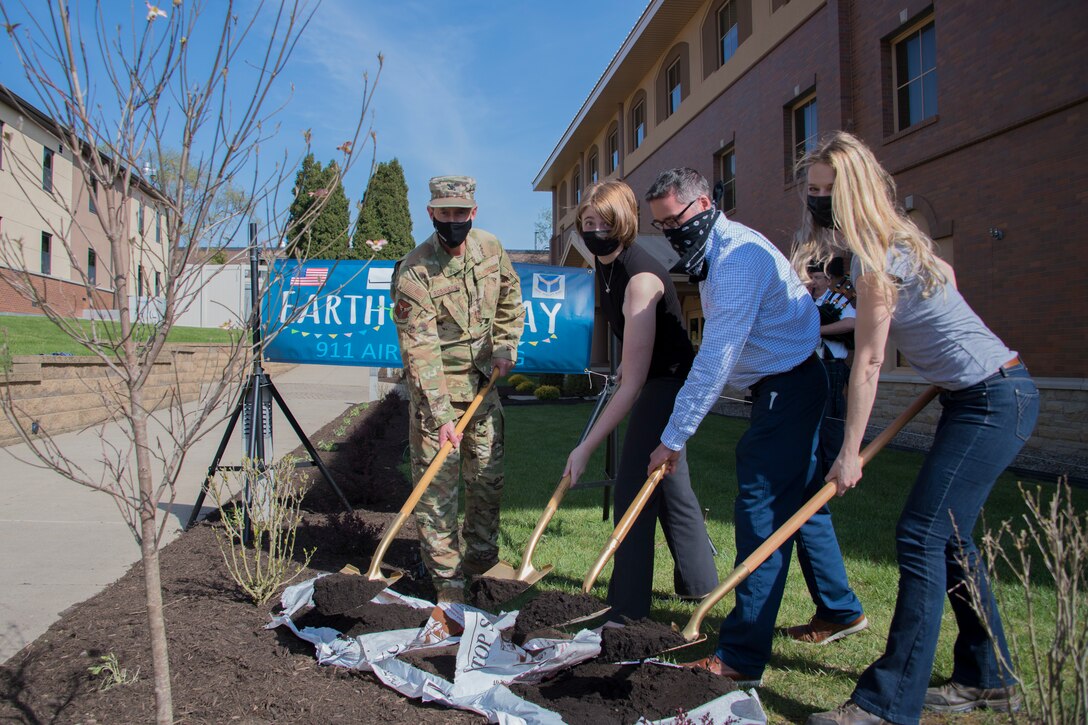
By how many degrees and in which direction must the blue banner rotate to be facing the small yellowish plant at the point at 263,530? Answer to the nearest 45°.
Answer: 0° — it already faces it

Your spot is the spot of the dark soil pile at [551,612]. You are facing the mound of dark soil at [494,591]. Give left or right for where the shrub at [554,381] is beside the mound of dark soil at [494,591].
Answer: right

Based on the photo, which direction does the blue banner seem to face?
toward the camera

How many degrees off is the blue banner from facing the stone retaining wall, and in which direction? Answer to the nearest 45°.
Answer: approximately 135° to its right

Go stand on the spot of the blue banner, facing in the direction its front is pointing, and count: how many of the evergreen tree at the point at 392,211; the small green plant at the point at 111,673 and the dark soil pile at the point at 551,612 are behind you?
1

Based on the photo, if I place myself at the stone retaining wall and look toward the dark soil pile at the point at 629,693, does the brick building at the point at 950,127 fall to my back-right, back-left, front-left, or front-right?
front-left

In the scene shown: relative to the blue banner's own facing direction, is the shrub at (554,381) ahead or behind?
behind

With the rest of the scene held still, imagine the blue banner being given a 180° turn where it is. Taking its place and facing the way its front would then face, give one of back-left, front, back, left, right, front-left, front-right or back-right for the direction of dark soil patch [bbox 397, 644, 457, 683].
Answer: back

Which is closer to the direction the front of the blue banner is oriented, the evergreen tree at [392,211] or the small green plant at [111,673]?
the small green plant

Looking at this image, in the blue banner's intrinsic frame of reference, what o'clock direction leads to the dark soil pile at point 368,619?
The dark soil pile is roughly at 12 o'clock from the blue banner.

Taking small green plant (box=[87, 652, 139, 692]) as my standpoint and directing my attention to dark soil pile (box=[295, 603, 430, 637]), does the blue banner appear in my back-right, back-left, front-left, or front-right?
front-left

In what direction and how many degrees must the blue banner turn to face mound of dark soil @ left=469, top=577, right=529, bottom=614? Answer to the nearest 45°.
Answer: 0° — it already faces it

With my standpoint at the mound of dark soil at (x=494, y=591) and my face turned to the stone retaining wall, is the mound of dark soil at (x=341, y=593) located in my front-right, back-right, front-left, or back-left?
front-left

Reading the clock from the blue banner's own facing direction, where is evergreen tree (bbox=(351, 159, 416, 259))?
The evergreen tree is roughly at 6 o'clock from the blue banner.

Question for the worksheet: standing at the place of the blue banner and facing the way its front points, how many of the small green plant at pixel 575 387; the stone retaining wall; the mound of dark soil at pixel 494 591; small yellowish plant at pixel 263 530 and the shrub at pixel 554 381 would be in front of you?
2

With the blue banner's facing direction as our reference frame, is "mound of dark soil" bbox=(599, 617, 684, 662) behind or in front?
in front

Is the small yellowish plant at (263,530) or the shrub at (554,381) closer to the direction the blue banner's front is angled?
the small yellowish plant
